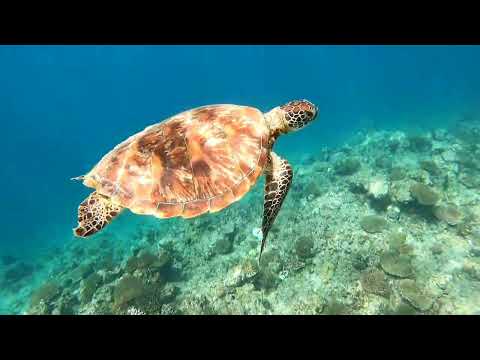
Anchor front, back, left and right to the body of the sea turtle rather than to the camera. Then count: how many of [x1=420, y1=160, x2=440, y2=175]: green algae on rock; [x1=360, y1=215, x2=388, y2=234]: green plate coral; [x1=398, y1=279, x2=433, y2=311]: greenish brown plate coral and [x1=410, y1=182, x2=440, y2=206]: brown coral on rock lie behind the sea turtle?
0

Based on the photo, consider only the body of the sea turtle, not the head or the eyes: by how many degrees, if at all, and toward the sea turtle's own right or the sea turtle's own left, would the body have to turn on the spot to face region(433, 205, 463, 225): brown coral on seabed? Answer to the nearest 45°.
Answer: approximately 45° to the sea turtle's own left

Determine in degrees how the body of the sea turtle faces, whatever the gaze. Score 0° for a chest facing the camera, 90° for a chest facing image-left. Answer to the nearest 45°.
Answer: approximately 270°

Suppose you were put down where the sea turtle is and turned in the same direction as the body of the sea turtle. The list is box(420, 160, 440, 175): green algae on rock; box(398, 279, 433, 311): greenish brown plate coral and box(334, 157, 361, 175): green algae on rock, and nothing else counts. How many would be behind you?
0

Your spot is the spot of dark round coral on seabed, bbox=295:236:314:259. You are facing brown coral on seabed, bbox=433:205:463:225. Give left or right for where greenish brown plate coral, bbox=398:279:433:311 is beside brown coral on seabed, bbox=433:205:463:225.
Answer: right

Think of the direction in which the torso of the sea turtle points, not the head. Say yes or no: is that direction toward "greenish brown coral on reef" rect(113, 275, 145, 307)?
no

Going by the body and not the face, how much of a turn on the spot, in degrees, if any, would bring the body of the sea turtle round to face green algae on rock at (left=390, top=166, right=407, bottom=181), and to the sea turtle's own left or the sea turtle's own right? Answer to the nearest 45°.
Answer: approximately 45° to the sea turtle's own left

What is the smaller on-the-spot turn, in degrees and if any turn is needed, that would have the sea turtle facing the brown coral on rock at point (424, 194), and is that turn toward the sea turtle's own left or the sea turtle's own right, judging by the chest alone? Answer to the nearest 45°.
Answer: approximately 45° to the sea turtle's own left

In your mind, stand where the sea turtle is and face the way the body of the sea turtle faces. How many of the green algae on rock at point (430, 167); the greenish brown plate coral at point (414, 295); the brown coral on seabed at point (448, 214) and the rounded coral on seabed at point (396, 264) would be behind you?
0

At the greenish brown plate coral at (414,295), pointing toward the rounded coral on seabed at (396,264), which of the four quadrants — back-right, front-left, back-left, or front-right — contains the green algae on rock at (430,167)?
front-right

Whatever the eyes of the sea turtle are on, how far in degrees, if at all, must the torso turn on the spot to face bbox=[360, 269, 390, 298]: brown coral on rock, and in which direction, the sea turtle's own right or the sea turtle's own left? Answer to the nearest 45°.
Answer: approximately 45° to the sea turtle's own left
